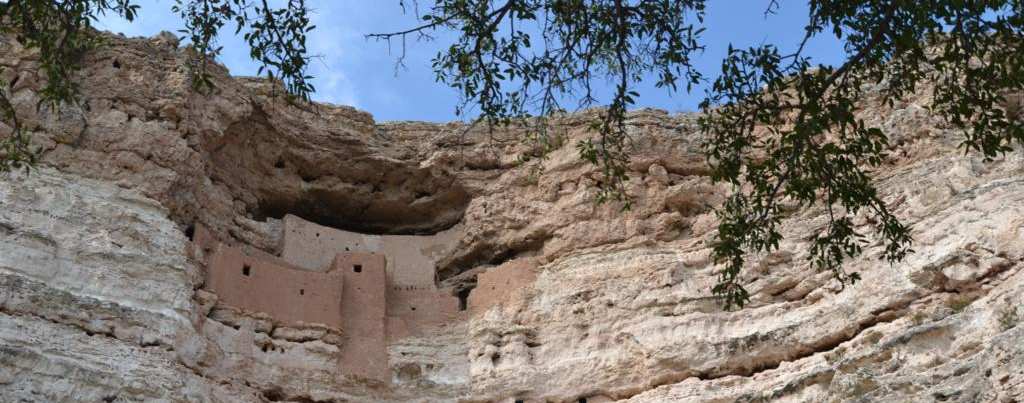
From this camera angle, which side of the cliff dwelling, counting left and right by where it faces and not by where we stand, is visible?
front
